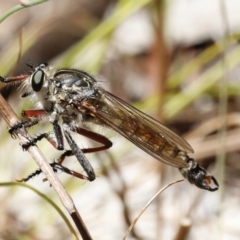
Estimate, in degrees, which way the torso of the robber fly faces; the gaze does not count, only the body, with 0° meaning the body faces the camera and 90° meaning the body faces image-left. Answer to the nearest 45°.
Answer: approximately 90°
